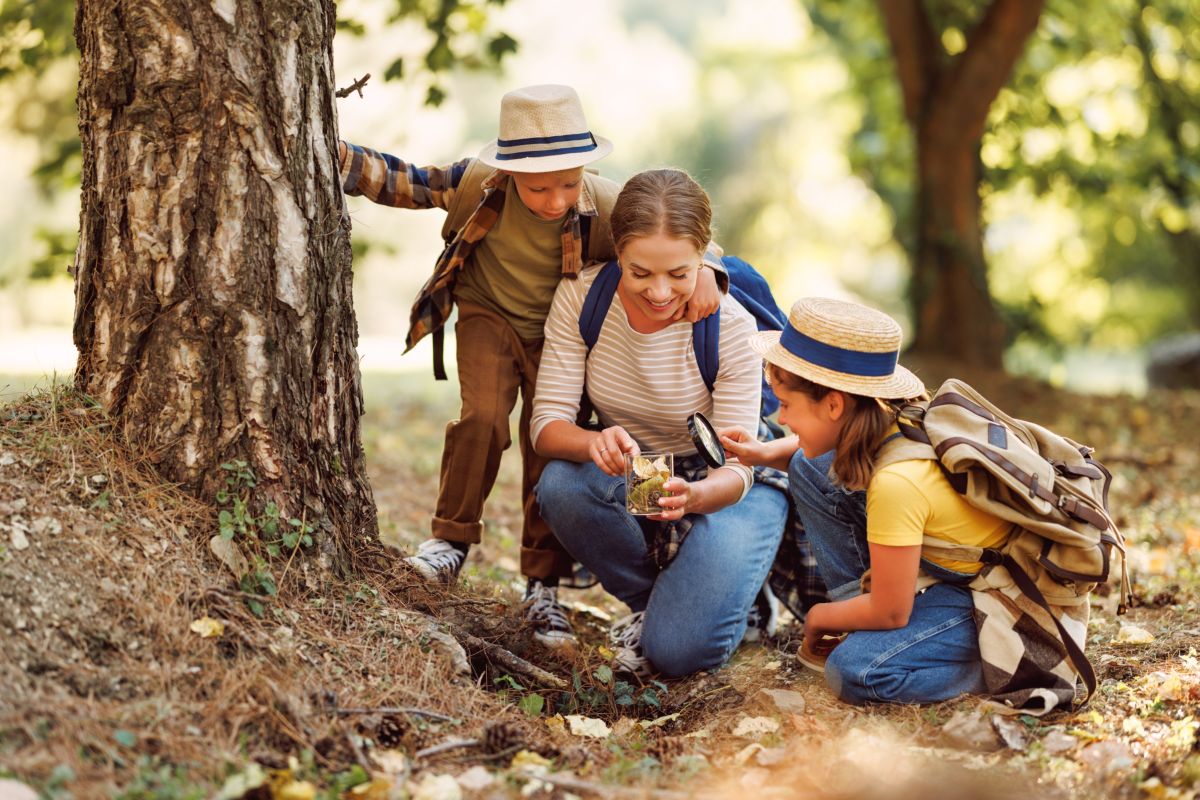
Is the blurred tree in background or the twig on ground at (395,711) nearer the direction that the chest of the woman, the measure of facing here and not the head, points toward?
the twig on ground

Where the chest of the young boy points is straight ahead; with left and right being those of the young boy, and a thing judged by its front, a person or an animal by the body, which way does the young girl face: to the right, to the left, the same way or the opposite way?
to the right

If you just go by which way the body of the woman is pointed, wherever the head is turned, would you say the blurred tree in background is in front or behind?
behind

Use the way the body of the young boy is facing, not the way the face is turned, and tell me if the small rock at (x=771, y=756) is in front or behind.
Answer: in front

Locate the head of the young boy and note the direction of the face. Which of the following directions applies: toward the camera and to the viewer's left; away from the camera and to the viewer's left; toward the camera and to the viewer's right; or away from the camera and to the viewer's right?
toward the camera and to the viewer's right

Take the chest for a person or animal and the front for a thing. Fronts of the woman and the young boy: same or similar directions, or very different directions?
same or similar directions

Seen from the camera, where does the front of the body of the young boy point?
toward the camera

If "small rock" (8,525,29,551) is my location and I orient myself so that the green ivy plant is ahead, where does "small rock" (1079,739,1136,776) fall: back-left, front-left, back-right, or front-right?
front-right

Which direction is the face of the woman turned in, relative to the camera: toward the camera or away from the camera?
toward the camera

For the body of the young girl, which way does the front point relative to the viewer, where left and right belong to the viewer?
facing to the left of the viewer

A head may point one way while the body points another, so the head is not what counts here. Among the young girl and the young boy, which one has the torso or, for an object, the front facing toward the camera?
the young boy

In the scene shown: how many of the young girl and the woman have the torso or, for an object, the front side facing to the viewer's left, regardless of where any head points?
1

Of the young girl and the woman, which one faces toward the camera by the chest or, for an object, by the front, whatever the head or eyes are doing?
the woman

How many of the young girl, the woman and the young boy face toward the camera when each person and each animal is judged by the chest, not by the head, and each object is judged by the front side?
2

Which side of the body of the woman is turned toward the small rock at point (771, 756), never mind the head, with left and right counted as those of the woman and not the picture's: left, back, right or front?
front
